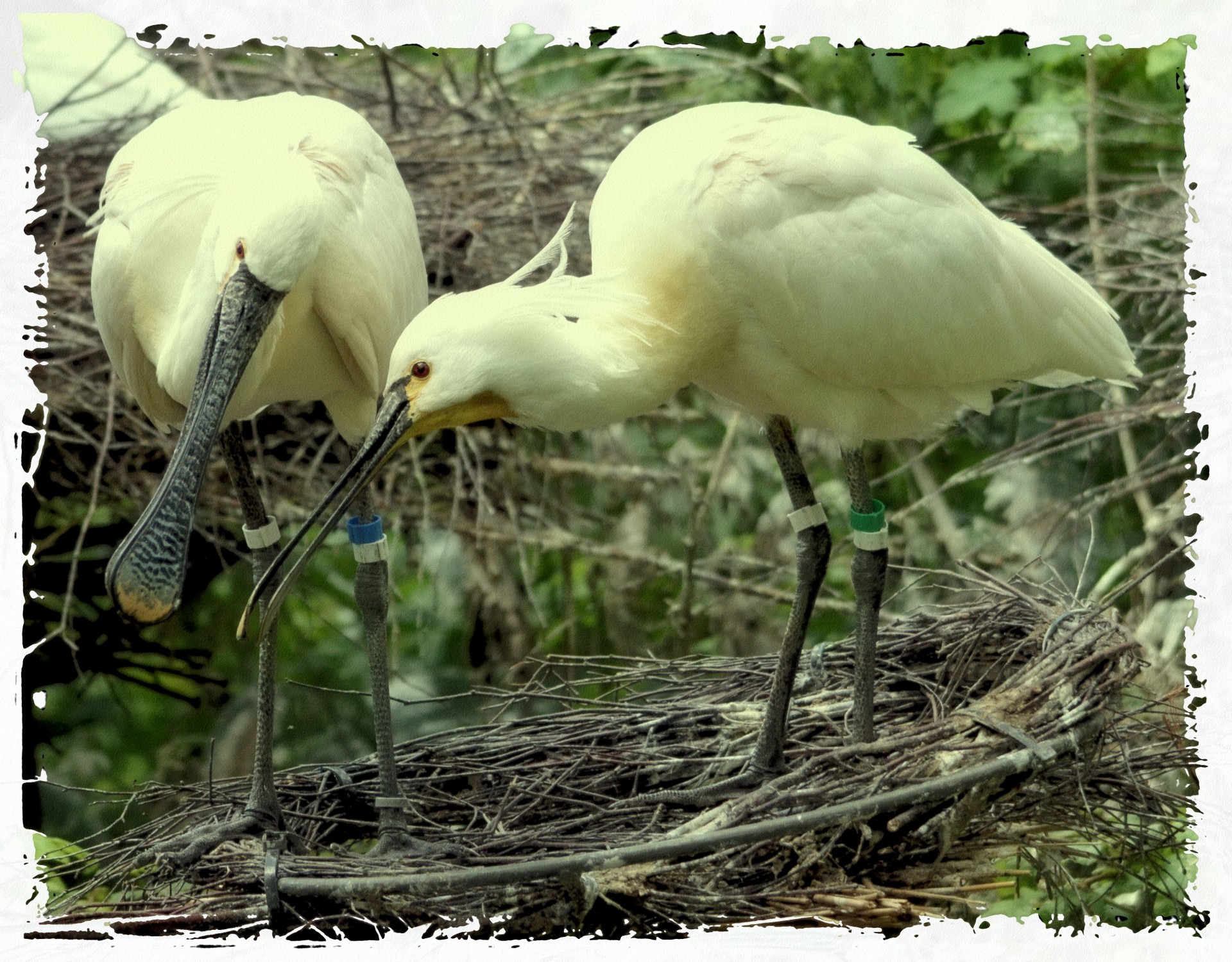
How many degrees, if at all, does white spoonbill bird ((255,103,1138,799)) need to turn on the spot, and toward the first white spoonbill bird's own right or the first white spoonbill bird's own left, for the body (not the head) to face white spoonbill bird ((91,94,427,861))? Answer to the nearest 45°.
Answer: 0° — it already faces it

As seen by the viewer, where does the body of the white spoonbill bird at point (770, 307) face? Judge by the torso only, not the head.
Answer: to the viewer's left
